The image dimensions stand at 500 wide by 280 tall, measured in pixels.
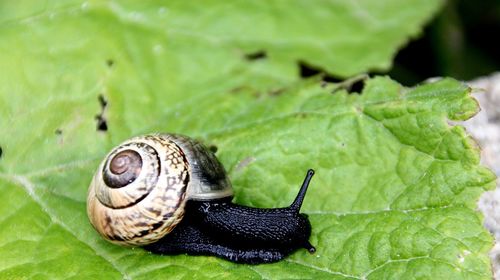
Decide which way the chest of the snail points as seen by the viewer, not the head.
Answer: to the viewer's right
